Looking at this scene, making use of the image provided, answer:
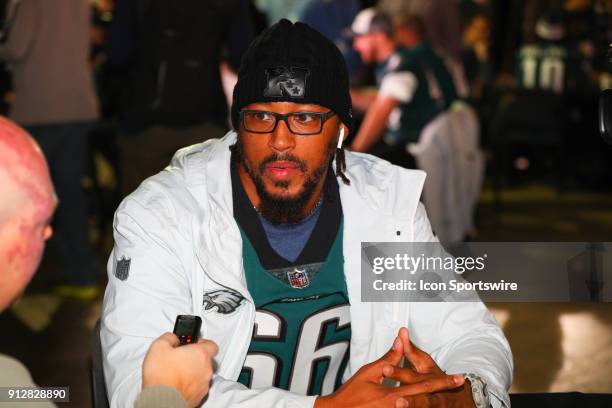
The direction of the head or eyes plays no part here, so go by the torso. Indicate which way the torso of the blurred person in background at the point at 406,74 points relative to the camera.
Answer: to the viewer's left

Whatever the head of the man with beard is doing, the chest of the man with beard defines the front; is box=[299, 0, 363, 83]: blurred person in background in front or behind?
behind

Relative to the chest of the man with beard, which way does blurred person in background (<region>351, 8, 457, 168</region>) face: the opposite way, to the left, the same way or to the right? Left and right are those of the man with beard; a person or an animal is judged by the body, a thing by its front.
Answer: to the right

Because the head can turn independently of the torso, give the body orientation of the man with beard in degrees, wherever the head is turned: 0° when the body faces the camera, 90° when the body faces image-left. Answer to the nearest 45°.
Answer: approximately 0°
